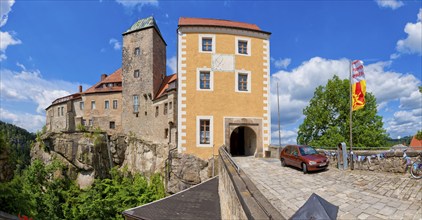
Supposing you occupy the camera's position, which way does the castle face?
facing the viewer

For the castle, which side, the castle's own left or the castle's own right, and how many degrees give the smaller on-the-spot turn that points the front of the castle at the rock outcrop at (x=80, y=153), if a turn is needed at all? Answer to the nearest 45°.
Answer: approximately 135° to the castle's own right

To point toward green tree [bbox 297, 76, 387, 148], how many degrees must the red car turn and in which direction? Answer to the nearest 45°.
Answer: approximately 135° to its left

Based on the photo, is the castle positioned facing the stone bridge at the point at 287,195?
yes
